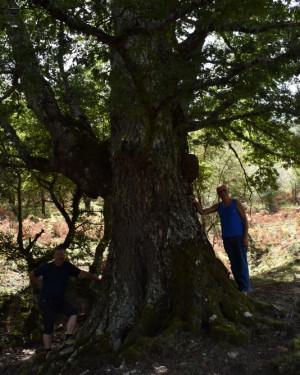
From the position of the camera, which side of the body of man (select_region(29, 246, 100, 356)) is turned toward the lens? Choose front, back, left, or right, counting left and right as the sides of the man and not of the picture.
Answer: front

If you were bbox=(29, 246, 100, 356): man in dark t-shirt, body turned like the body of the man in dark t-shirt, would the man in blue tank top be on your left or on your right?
on your left

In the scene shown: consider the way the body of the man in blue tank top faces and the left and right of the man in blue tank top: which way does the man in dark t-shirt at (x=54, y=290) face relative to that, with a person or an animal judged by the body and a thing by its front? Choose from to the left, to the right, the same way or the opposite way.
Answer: the same way

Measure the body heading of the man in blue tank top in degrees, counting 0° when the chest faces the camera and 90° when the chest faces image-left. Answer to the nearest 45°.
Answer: approximately 0°

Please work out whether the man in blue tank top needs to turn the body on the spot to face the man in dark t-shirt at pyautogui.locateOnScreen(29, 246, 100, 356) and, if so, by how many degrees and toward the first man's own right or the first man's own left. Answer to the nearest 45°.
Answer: approximately 90° to the first man's own right

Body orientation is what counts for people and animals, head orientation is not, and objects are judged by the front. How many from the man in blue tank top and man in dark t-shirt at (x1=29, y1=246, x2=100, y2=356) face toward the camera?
2
